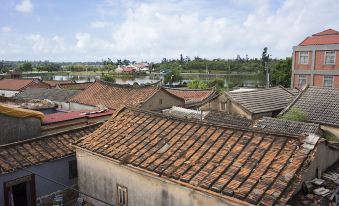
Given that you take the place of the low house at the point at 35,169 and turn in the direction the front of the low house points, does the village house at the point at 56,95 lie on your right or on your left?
on your left

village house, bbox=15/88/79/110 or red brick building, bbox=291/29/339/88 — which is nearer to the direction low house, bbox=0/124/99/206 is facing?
the red brick building

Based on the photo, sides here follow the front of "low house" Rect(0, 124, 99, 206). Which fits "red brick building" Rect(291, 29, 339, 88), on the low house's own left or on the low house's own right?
on the low house's own left

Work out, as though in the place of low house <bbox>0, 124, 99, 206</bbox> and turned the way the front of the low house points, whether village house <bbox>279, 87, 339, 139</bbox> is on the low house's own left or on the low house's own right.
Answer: on the low house's own left

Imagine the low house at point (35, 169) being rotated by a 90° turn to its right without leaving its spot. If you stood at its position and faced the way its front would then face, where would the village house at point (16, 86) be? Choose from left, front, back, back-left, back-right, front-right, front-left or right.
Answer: back-right

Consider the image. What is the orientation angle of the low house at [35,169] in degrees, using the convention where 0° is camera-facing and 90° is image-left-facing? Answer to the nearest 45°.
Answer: approximately 315°
